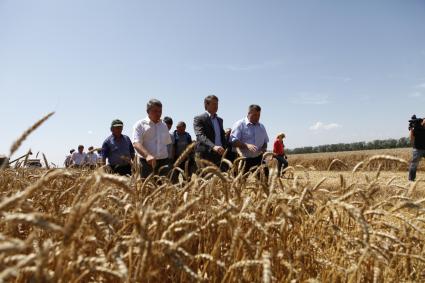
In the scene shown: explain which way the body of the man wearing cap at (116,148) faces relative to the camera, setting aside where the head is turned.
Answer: toward the camera

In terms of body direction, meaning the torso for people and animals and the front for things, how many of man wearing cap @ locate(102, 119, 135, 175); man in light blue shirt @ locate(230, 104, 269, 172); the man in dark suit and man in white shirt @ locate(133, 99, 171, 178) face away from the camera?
0

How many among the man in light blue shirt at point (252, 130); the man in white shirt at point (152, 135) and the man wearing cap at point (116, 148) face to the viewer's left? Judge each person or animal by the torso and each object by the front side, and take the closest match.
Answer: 0

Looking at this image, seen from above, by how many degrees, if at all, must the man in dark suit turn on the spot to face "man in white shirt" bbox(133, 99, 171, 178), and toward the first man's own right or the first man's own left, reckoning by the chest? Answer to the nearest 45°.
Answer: approximately 90° to the first man's own right

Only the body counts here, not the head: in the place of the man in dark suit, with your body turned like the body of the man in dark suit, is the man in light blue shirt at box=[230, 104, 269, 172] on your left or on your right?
on your left

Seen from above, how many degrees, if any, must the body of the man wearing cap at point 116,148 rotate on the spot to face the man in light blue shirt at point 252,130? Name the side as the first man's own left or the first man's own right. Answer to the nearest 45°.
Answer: approximately 90° to the first man's own left

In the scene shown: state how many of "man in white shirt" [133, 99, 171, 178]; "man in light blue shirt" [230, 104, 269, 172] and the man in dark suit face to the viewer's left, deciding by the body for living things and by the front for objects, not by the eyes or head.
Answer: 0

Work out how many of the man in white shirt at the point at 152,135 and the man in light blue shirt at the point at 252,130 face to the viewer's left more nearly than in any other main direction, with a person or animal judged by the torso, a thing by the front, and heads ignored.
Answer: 0

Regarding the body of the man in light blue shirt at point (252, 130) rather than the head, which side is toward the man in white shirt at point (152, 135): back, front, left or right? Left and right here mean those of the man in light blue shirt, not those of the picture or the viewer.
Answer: right

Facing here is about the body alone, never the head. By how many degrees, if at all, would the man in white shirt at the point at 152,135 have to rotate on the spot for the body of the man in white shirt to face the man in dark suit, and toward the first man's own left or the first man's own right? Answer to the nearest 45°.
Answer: approximately 90° to the first man's own left

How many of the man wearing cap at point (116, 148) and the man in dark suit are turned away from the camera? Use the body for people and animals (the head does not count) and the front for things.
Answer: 0

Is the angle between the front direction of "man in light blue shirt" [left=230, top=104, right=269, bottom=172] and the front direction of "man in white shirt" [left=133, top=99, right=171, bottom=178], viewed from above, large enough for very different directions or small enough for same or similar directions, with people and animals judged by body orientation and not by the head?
same or similar directions

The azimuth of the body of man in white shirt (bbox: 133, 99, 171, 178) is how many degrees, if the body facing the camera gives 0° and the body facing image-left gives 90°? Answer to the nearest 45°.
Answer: approximately 315°

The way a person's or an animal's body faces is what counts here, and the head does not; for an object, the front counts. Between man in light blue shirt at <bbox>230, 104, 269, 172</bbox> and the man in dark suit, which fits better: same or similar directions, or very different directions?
same or similar directions

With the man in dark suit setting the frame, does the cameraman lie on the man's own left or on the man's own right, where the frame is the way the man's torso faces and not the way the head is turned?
on the man's own left

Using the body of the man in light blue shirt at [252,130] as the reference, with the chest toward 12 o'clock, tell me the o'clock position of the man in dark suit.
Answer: The man in dark suit is roughly at 3 o'clock from the man in light blue shirt.
